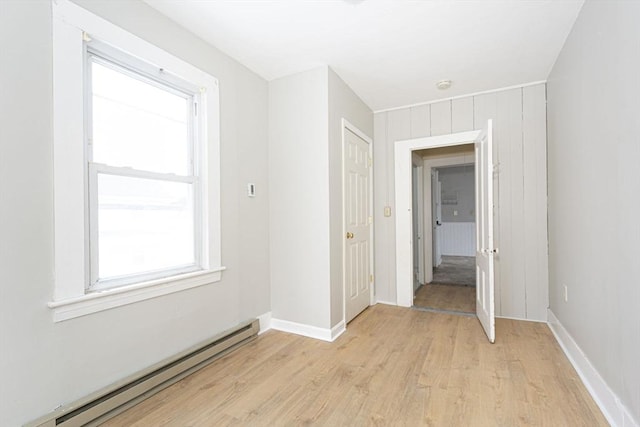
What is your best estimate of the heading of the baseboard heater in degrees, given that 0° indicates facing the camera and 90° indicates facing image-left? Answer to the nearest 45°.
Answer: approximately 315°

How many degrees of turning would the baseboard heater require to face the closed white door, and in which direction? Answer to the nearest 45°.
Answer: approximately 45° to its left

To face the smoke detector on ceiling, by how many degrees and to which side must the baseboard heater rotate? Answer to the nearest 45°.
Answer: approximately 45° to its left

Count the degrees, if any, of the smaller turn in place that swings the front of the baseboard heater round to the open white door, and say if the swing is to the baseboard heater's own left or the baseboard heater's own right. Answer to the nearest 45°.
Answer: approximately 45° to the baseboard heater's own left
